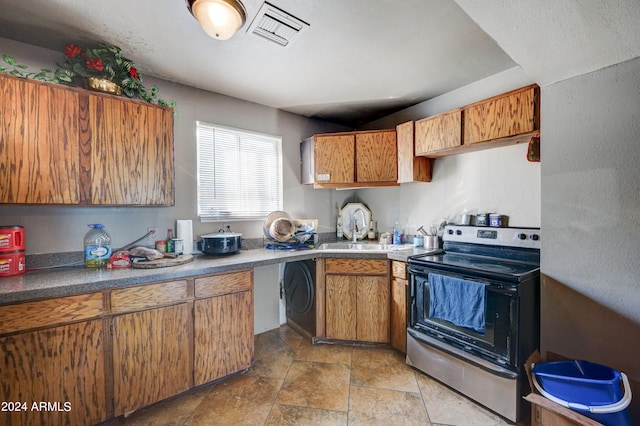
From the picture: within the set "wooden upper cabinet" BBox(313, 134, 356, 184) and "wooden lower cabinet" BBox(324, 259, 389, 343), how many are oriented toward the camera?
2

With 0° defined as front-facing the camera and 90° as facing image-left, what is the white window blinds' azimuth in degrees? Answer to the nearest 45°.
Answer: approximately 315°

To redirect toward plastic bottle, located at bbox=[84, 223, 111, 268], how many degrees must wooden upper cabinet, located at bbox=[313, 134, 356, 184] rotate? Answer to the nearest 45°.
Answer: approximately 45° to its right

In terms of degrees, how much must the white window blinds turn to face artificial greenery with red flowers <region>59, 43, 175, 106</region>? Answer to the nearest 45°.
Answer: approximately 90° to its right

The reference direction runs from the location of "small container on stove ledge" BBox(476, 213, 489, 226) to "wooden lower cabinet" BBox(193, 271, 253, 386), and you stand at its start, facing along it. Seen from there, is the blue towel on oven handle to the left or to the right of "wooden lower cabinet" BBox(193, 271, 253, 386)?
left

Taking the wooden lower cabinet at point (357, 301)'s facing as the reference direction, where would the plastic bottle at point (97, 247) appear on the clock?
The plastic bottle is roughly at 2 o'clock from the wooden lower cabinet.

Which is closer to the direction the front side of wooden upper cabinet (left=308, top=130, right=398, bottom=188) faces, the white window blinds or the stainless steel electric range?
the stainless steel electric range

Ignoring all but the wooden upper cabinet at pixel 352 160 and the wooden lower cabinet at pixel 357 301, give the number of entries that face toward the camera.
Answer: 2
